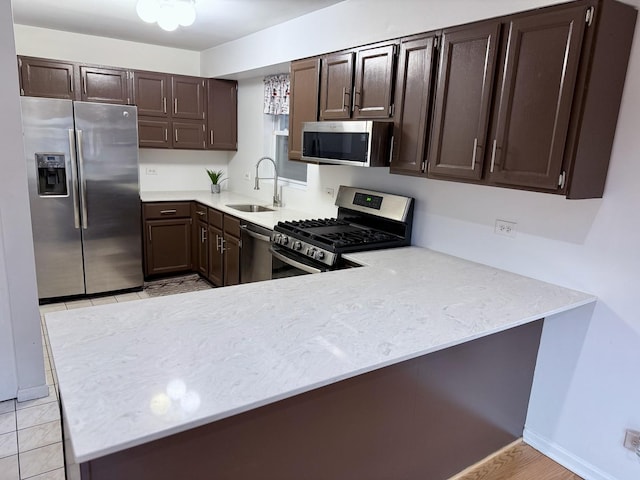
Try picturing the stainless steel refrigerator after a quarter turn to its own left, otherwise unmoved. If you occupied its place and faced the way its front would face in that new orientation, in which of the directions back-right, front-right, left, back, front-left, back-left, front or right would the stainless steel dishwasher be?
front-right

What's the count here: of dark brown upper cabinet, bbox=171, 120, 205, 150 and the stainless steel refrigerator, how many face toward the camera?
2

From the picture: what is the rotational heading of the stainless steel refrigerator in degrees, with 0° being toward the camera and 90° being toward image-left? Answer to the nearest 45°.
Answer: approximately 0°

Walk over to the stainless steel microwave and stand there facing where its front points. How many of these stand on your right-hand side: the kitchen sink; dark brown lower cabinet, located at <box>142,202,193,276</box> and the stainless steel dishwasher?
3

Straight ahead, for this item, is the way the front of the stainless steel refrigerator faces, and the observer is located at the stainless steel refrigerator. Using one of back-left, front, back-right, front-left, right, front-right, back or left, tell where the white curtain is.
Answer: left

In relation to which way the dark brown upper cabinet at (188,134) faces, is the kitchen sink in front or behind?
in front

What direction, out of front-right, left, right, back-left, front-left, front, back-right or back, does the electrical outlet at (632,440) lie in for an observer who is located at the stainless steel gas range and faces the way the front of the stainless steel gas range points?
left

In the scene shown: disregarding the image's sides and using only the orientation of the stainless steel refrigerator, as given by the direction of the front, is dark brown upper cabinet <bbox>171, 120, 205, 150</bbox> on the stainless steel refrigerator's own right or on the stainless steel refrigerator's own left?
on the stainless steel refrigerator's own left

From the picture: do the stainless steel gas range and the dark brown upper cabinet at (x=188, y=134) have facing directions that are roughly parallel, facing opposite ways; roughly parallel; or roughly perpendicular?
roughly perpendicular

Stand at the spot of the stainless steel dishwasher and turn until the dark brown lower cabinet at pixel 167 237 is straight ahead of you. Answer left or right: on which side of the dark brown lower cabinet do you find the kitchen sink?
right

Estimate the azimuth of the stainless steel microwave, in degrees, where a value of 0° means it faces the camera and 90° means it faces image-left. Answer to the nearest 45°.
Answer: approximately 45°

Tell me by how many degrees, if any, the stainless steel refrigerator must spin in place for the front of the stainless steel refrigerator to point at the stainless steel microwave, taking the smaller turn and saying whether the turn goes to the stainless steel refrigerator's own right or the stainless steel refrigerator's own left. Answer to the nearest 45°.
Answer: approximately 45° to the stainless steel refrigerator's own left
